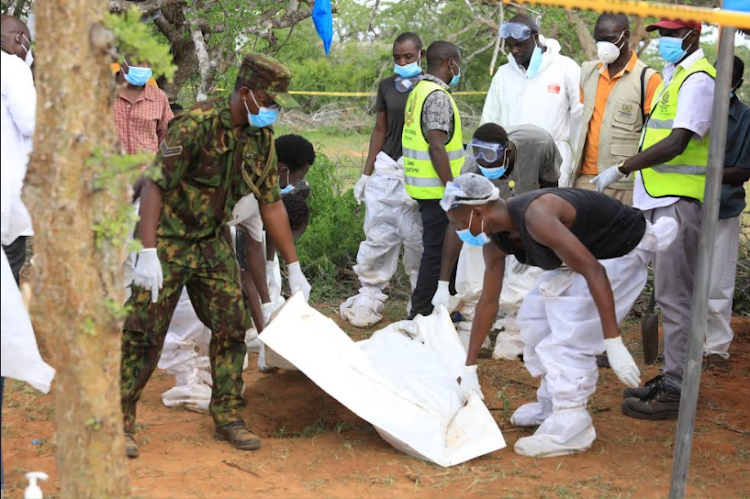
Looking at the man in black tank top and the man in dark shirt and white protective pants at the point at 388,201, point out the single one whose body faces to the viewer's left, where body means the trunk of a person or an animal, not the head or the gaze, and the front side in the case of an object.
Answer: the man in black tank top

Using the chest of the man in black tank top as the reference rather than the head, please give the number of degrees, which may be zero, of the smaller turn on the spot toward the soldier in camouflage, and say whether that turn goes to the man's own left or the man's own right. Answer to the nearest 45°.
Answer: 0° — they already face them

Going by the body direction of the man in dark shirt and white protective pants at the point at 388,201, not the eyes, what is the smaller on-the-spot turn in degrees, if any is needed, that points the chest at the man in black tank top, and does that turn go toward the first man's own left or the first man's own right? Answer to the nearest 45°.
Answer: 0° — they already face them

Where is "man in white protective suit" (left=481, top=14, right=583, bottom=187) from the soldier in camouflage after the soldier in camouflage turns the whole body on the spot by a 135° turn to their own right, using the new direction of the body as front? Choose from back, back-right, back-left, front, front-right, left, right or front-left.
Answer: back-right

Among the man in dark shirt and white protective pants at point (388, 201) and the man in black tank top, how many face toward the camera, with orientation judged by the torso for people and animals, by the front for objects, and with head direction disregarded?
1

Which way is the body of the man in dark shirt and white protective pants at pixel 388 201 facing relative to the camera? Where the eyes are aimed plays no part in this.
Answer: toward the camera

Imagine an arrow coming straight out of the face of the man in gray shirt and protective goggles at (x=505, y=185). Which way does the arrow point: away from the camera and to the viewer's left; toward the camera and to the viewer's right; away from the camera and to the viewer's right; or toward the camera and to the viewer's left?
toward the camera and to the viewer's left

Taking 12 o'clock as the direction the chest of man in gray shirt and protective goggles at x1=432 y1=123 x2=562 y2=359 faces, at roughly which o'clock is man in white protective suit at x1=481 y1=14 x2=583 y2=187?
man in white protective suit at x1=481 y1=14 x2=583 y2=187 is roughly at 5 o'clock from man in gray shirt and protective goggles at x1=432 y1=123 x2=562 y2=359.

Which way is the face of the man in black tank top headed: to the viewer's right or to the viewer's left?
to the viewer's left

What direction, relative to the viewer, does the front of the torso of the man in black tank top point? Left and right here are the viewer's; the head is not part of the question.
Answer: facing to the left of the viewer

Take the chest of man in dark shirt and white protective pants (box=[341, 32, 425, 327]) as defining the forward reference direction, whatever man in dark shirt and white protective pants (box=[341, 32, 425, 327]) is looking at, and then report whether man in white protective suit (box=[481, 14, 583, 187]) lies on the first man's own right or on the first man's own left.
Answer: on the first man's own left

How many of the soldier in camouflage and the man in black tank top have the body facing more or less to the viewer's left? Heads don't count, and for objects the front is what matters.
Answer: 1

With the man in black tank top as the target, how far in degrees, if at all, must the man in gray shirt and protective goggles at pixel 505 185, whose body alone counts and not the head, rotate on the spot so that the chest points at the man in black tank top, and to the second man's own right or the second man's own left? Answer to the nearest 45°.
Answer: approximately 45° to the second man's own left

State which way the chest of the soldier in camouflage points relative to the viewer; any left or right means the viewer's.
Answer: facing the viewer and to the right of the viewer

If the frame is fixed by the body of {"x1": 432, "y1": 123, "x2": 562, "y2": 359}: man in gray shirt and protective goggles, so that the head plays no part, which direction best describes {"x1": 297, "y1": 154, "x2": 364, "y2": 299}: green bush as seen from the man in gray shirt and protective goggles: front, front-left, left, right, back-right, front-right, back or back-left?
right
